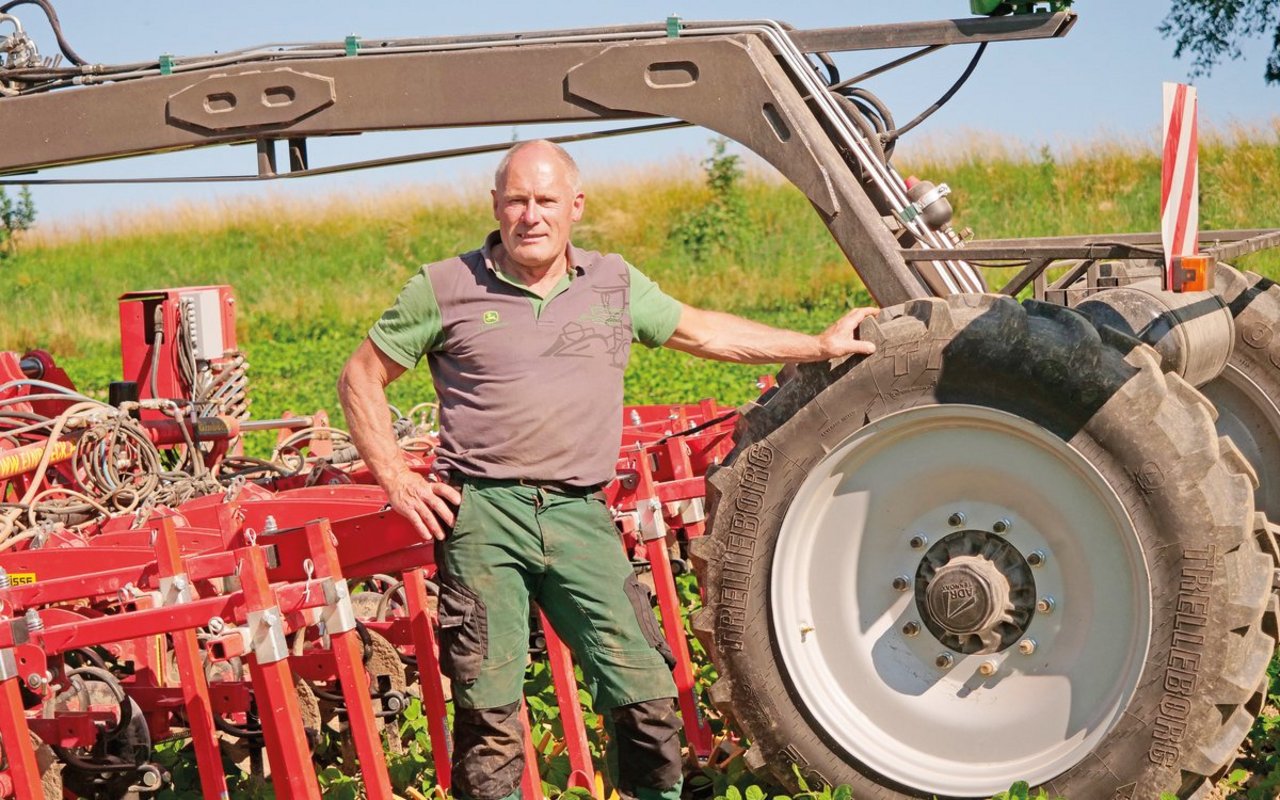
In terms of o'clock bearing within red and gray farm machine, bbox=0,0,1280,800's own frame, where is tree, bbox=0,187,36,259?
The tree is roughly at 2 o'clock from the red and gray farm machine.

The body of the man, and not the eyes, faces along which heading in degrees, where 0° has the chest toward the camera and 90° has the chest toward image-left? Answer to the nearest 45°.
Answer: approximately 0°

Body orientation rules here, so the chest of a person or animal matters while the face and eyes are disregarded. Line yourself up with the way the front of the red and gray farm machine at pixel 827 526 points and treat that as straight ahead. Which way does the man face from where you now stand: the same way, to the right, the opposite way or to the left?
to the left
